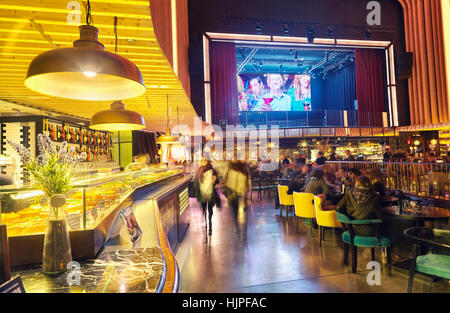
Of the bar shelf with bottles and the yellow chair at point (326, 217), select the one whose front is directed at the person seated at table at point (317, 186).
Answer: the bar shelf with bottles

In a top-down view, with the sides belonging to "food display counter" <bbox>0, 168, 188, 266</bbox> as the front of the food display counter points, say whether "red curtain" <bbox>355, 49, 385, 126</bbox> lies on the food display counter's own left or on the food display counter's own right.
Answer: on the food display counter's own left

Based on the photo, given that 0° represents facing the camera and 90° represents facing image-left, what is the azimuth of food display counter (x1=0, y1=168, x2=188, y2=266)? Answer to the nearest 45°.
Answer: approximately 315°

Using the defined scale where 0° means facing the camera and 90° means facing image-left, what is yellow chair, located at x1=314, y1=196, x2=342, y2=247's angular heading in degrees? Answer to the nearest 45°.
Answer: approximately 270°

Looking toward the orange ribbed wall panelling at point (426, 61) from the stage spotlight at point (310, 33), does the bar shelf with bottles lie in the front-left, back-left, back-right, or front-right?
back-right
